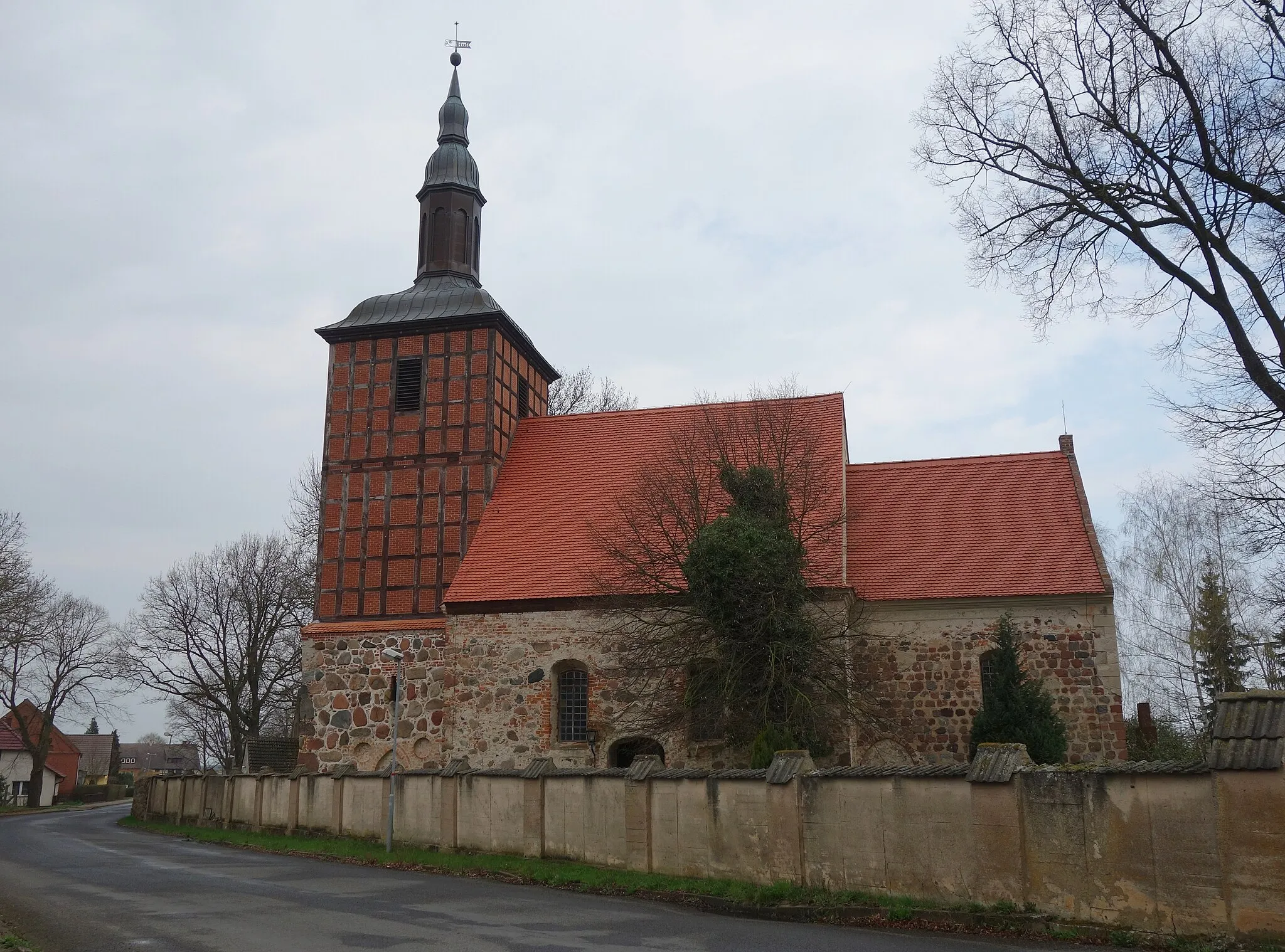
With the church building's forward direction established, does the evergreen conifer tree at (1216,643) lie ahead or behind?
behind

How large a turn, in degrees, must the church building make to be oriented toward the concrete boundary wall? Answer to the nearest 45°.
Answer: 0° — it already faces it
